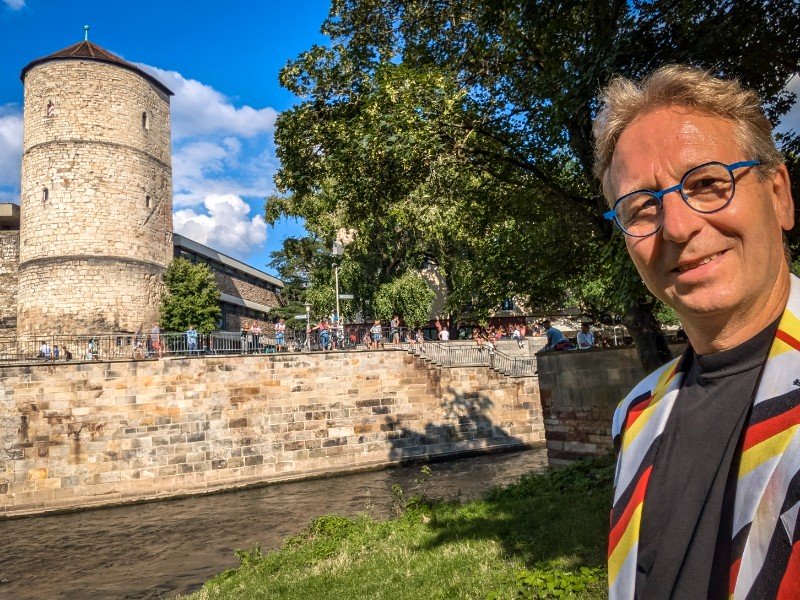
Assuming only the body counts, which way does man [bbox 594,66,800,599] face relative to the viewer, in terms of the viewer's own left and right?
facing the viewer and to the left of the viewer

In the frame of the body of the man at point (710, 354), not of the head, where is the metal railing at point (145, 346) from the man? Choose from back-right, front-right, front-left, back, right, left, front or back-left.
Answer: right

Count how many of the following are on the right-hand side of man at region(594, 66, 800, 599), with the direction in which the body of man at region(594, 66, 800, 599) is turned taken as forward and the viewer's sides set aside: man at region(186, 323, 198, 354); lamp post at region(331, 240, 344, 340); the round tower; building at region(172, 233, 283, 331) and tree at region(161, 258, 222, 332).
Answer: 5

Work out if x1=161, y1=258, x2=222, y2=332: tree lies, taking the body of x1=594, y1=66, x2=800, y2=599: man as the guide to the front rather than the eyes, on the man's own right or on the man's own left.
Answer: on the man's own right

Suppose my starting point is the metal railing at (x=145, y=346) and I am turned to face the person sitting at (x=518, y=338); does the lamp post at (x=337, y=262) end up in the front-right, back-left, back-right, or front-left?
front-left

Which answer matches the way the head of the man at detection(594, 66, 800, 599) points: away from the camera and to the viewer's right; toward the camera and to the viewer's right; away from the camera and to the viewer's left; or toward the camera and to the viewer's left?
toward the camera and to the viewer's left

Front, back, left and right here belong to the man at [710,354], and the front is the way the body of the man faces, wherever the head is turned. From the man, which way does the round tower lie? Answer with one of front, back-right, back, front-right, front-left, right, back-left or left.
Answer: right

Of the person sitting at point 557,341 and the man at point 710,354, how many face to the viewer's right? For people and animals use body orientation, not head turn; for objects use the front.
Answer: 0

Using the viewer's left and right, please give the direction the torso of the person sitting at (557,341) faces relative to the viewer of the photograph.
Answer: facing to the left of the viewer
